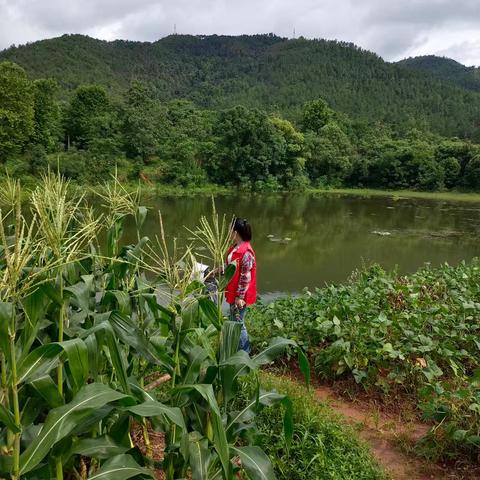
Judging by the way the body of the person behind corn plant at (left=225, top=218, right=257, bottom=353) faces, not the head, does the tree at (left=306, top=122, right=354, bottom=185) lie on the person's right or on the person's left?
on the person's right

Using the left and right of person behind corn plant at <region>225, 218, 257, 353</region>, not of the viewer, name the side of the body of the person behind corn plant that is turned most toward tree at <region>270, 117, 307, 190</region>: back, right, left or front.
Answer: right

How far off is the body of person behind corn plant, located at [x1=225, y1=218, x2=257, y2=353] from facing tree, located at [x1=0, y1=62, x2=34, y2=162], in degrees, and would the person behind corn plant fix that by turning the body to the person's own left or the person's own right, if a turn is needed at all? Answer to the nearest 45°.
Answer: approximately 45° to the person's own right

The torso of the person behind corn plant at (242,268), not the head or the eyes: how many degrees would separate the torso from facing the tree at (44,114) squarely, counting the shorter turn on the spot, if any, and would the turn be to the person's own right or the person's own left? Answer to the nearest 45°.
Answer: approximately 45° to the person's own right

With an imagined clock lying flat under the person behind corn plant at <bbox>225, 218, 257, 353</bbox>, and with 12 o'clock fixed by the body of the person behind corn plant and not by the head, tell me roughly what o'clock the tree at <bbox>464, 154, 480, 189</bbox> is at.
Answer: The tree is roughly at 4 o'clock from the person behind corn plant.

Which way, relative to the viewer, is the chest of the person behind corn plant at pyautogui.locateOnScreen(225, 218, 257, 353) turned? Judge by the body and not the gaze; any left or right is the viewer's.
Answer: facing to the left of the viewer

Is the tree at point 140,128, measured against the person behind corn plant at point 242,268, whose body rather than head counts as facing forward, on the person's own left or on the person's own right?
on the person's own right

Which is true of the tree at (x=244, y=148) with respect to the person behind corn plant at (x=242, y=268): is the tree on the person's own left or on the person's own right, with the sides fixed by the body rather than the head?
on the person's own right

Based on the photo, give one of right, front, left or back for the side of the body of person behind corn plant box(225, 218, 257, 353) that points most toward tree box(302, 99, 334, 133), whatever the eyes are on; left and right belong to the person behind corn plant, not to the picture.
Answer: right
